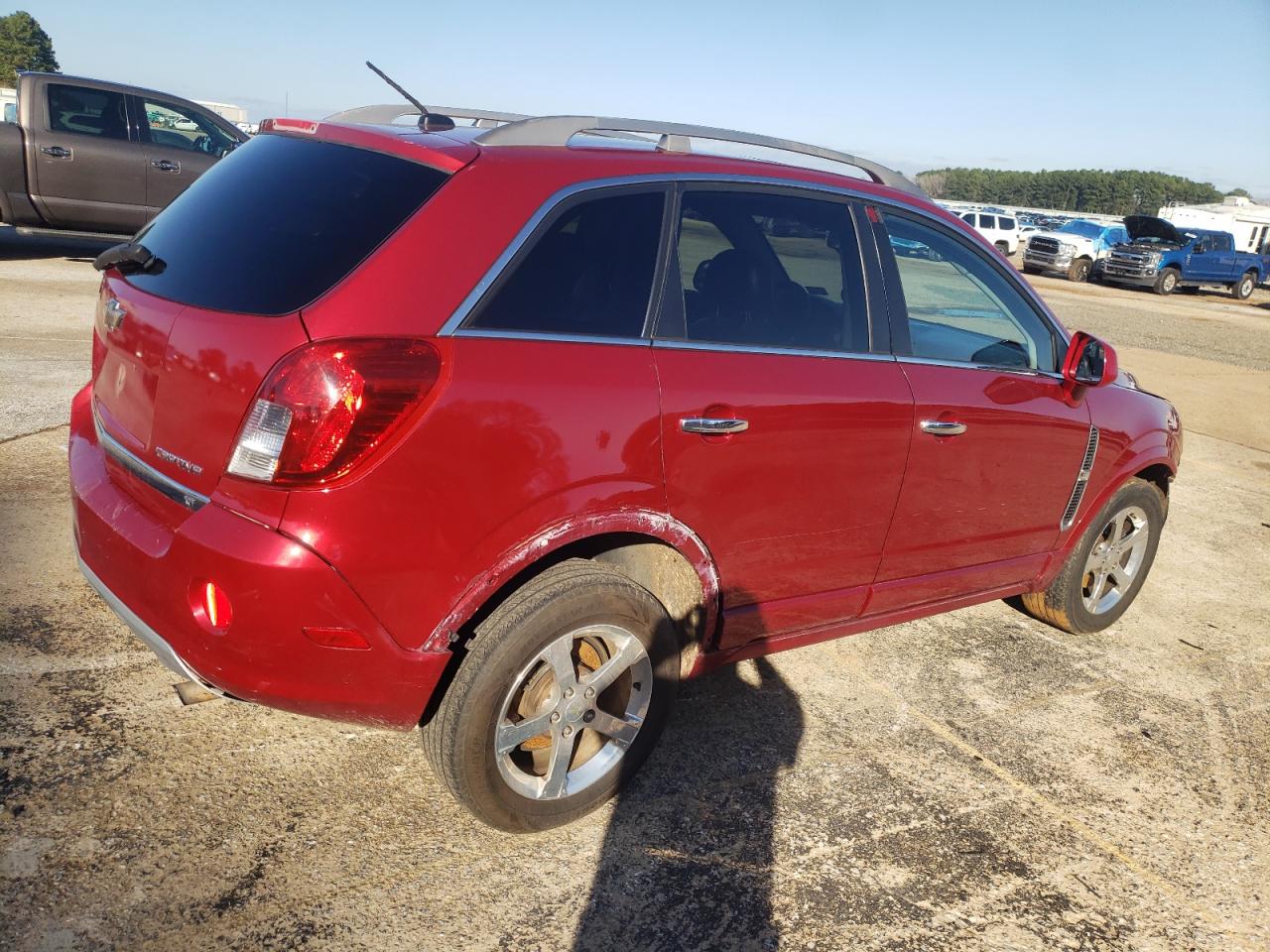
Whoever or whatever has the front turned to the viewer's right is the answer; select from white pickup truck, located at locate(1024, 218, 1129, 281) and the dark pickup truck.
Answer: the dark pickup truck

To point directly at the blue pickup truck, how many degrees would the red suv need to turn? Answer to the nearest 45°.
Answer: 0° — it already faces it

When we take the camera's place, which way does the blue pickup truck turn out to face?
facing the viewer and to the left of the viewer

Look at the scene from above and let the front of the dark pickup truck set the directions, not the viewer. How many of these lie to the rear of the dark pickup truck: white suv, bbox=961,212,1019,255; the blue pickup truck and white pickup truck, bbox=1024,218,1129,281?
0

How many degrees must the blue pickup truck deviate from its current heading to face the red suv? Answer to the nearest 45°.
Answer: approximately 45° to its left

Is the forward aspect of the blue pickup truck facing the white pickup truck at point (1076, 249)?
no

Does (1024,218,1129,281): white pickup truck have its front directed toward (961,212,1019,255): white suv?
no

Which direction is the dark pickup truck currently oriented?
to the viewer's right

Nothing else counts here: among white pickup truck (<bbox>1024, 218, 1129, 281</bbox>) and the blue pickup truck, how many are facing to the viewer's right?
0

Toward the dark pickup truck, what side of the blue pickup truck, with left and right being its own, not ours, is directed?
front

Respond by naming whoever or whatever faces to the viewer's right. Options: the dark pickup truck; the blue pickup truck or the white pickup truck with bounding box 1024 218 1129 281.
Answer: the dark pickup truck

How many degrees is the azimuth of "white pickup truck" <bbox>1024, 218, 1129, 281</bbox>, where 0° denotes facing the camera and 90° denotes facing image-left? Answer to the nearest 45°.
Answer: approximately 45°

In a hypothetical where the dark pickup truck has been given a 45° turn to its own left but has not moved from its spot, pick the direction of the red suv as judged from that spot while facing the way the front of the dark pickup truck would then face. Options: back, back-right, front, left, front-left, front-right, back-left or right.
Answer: back-right

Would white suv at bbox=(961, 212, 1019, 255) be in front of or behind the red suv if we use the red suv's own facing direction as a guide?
in front

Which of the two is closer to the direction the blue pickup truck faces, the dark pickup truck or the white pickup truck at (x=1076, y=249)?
the dark pickup truck

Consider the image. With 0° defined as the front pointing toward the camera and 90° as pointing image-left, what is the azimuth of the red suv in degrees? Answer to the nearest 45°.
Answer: approximately 225°

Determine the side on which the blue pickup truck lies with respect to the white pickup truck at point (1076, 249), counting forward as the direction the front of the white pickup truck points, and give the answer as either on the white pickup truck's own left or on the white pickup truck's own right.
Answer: on the white pickup truck's own left

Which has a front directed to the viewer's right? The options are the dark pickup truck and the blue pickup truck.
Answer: the dark pickup truck
